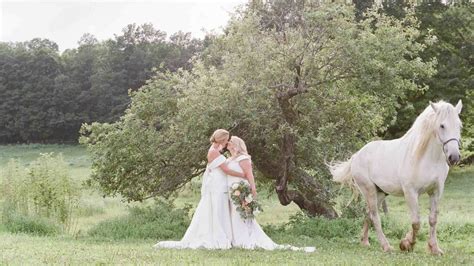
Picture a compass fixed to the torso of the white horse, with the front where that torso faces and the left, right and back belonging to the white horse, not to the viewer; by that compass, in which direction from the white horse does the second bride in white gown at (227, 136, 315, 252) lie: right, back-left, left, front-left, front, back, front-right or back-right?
back-right

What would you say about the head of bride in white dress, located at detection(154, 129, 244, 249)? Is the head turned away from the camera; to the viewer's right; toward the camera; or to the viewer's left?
to the viewer's right

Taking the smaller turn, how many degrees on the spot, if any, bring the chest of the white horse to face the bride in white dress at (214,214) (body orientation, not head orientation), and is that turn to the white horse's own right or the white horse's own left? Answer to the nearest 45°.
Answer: approximately 135° to the white horse's own right

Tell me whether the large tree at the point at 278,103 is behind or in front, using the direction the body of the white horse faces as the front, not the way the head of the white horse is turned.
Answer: behind

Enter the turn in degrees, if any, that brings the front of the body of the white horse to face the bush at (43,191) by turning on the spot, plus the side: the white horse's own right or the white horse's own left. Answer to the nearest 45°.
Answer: approximately 135° to the white horse's own right

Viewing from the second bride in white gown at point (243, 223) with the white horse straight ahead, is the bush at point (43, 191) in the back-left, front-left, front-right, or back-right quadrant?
back-left

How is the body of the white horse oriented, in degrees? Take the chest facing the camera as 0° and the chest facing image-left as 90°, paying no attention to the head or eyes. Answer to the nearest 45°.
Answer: approximately 315°

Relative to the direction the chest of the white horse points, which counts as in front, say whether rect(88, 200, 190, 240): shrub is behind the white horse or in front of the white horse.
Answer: behind
